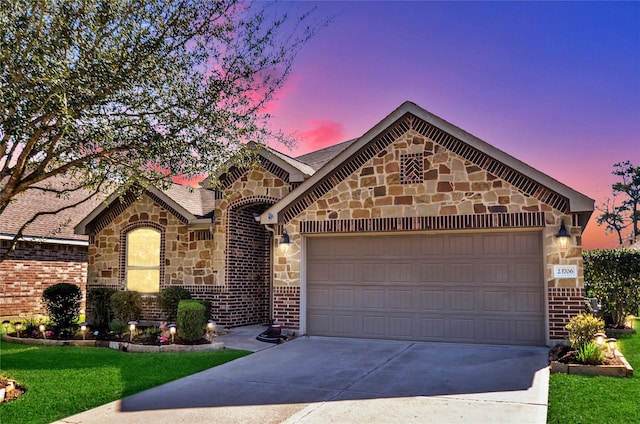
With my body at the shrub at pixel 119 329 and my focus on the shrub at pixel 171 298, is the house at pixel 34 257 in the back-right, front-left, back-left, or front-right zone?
front-left

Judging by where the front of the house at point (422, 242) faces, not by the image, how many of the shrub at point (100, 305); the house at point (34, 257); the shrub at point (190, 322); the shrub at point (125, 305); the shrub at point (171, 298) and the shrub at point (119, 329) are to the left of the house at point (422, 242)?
0

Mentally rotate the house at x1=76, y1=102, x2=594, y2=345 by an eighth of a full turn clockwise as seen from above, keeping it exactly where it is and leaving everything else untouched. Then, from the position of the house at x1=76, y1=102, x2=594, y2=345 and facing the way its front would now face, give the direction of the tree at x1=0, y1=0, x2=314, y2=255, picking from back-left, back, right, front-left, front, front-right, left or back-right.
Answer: front

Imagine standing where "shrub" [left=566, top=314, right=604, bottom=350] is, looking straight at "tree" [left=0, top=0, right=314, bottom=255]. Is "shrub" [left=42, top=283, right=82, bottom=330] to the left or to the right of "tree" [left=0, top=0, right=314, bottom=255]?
right

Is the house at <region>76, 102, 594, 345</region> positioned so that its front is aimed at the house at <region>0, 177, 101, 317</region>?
no

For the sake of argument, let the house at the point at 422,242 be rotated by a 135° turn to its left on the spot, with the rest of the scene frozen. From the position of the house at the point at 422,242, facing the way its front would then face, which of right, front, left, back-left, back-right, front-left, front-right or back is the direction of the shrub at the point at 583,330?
right

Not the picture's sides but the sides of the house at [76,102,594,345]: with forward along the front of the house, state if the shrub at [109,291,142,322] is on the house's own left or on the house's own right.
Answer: on the house's own right

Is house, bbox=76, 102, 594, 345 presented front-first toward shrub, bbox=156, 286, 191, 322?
no

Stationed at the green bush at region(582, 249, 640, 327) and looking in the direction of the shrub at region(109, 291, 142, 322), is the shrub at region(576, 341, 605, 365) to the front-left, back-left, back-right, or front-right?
front-left

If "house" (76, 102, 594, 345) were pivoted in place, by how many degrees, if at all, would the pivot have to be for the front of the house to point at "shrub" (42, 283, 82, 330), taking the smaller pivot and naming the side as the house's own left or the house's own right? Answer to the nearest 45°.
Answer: approximately 90° to the house's own right

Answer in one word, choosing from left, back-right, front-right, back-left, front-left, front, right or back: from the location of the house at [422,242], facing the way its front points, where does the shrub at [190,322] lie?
right

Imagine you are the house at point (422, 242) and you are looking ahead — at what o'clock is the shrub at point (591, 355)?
The shrub is roughly at 11 o'clock from the house.

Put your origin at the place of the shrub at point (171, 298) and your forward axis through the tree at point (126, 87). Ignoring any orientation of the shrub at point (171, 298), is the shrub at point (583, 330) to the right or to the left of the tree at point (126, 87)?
left

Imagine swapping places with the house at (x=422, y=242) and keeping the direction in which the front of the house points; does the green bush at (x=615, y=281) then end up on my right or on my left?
on my left

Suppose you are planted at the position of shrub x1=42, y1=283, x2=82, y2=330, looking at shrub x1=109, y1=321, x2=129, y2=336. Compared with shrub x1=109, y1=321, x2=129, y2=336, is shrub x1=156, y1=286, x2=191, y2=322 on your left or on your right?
left

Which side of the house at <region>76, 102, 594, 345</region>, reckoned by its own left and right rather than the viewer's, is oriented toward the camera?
front
